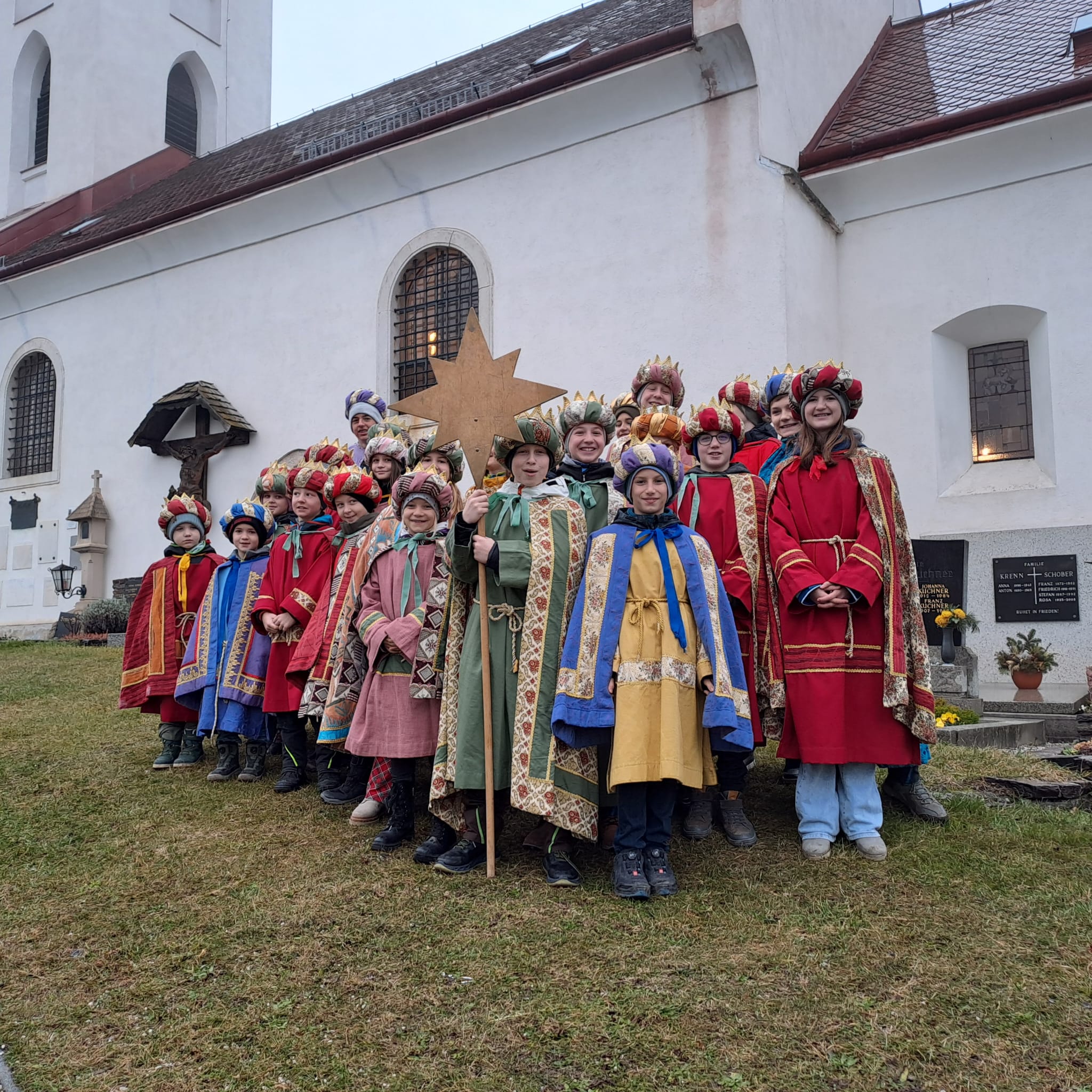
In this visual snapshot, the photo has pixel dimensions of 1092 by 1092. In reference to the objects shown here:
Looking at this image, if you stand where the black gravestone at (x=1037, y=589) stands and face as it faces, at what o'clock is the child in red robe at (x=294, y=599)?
The child in red robe is roughly at 1 o'clock from the black gravestone.

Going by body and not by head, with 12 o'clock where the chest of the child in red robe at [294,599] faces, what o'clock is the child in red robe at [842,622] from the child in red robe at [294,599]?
the child in red robe at [842,622] is roughly at 9 o'clock from the child in red robe at [294,599].

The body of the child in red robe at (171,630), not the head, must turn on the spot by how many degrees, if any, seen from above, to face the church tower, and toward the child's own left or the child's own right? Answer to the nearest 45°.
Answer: approximately 180°

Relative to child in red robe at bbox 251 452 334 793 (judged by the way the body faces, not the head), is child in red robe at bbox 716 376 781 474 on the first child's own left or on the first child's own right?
on the first child's own left

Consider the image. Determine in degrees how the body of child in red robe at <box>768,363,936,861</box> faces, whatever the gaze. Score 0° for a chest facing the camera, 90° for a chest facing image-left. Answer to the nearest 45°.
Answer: approximately 0°

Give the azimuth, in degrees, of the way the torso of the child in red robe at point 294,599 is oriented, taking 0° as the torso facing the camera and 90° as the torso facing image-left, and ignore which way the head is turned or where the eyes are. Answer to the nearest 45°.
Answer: approximately 45°

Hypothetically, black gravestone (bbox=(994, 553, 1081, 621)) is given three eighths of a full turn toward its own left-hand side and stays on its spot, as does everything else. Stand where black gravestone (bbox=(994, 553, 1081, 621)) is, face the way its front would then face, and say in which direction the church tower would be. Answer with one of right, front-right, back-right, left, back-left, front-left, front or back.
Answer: back-left
